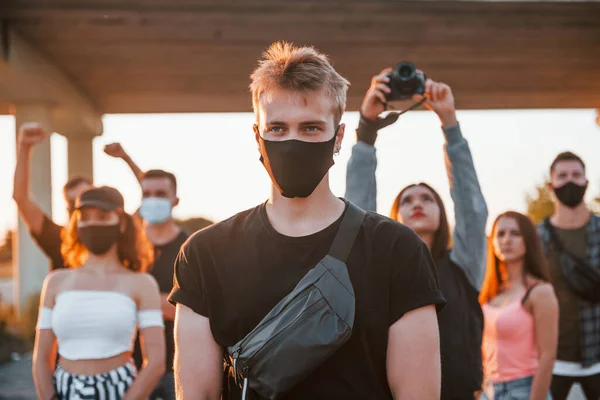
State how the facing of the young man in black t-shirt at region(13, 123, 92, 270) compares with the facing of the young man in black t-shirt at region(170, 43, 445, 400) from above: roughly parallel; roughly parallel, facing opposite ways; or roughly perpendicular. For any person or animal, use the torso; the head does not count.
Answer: roughly parallel

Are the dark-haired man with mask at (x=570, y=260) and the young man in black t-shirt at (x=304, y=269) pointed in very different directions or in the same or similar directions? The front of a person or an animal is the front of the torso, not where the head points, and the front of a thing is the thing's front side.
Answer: same or similar directions

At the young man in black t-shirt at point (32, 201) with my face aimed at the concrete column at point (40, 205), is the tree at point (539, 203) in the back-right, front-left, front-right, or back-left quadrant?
front-right

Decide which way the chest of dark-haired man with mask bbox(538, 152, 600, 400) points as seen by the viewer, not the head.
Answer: toward the camera

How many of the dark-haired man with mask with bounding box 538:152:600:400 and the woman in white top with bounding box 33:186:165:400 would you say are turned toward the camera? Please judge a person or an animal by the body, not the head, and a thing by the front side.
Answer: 2

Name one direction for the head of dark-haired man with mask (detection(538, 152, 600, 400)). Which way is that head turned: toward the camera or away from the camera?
toward the camera

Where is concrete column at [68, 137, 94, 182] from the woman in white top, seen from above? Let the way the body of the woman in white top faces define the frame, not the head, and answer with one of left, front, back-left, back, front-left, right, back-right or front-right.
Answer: back

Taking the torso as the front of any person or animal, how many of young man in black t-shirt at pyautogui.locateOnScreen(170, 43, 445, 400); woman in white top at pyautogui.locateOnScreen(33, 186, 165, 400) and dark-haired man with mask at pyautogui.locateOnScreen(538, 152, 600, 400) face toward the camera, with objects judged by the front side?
3

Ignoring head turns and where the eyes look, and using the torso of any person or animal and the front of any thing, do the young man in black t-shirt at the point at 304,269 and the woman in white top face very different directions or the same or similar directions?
same or similar directions

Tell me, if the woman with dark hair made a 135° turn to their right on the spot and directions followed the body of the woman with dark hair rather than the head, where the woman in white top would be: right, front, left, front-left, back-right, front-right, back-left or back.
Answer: left

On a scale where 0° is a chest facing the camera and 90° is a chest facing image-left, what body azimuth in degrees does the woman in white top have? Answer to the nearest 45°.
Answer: approximately 0°

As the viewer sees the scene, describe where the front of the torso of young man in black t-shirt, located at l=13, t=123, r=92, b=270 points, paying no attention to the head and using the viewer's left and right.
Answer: facing the viewer

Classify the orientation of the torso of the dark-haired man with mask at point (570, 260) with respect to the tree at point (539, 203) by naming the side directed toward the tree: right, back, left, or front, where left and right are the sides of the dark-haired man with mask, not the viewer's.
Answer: back

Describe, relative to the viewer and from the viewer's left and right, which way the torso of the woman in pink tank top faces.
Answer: facing the viewer and to the left of the viewer
